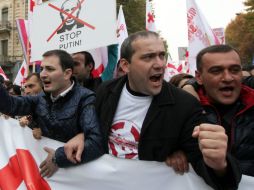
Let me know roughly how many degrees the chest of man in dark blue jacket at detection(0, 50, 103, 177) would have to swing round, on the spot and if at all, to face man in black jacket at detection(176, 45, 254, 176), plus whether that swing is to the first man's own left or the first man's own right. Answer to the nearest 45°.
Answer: approximately 90° to the first man's own left

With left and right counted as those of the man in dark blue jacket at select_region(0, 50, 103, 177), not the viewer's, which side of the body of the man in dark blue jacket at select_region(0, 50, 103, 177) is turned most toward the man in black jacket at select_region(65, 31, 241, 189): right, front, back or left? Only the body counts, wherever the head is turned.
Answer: left

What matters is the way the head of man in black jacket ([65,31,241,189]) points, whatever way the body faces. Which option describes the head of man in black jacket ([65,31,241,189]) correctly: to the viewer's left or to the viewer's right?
to the viewer's right

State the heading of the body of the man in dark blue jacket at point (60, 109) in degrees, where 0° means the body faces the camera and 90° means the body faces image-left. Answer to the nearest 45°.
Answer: approximately 45°

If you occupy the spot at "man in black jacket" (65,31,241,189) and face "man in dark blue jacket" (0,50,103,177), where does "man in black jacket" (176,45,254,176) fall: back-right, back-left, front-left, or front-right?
back-right
